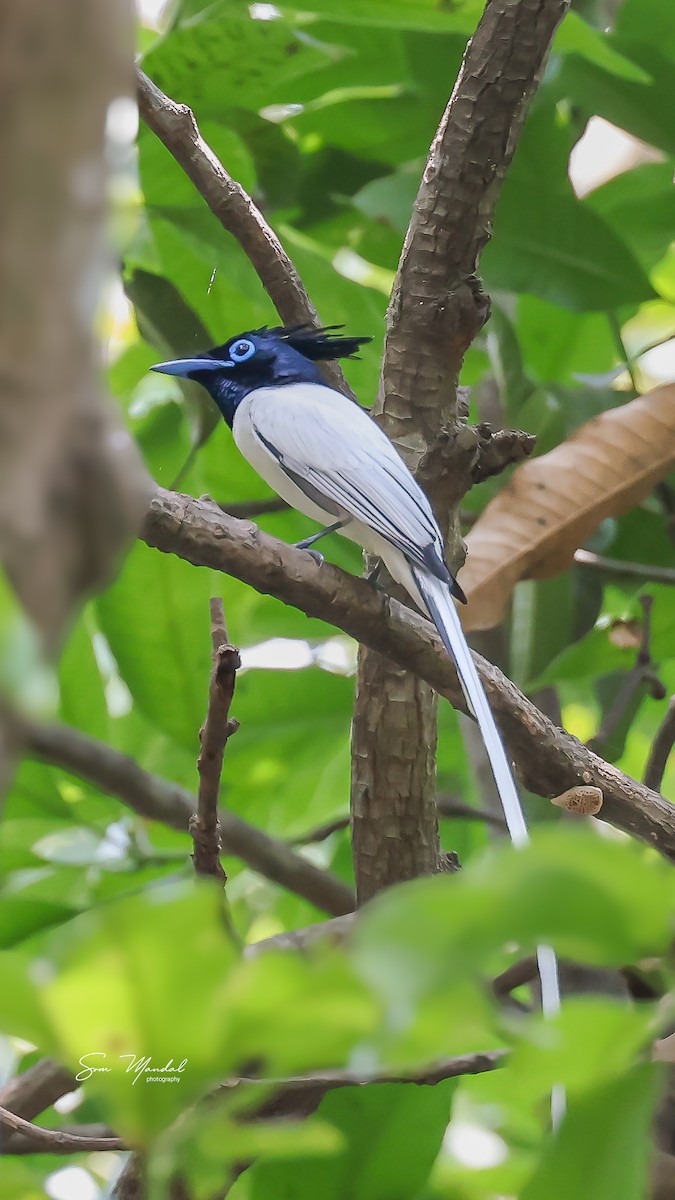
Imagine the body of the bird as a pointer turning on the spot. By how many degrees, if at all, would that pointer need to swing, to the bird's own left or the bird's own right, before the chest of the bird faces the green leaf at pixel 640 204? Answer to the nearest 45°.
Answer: approximately 135° to the bird's own right

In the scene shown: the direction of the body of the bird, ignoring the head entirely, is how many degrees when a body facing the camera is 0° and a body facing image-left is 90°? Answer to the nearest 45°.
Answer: approximately 90°

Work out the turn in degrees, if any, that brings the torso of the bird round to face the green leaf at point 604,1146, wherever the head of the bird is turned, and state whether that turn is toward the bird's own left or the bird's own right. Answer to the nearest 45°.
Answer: approximately 90° to the bird's own left

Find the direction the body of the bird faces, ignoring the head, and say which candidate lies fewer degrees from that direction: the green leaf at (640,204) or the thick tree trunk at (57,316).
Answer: the thick tree trunk
